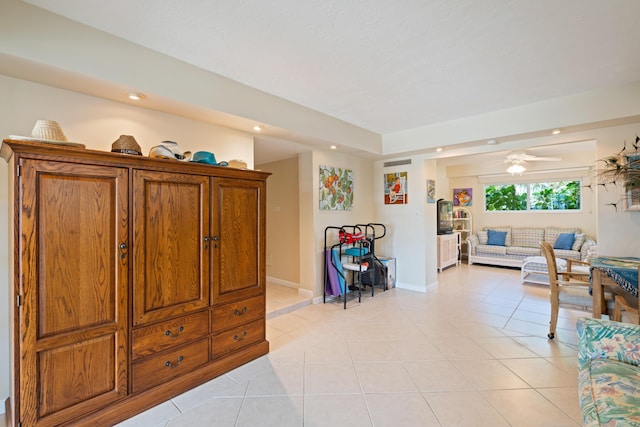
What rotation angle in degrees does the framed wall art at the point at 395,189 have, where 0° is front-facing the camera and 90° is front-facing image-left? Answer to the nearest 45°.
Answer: approximately 0°

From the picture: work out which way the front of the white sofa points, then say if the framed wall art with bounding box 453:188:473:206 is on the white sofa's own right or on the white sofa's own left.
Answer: on the white sofa's own right

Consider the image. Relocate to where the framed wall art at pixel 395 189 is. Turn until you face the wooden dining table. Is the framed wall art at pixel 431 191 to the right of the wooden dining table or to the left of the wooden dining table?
left

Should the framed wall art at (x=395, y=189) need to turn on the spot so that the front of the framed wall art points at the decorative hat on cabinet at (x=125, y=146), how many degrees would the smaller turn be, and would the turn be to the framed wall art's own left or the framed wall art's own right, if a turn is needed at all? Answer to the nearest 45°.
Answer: approximately 45° to the framed wall art's own right

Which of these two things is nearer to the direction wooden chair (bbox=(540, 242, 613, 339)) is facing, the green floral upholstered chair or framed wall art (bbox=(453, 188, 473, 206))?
the green floral upholstered chair

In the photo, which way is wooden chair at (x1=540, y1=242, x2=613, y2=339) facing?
to the viewer's right

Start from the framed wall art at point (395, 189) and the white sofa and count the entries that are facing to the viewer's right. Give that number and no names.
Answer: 0

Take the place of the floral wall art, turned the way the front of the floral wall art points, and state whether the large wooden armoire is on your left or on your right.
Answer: on your right

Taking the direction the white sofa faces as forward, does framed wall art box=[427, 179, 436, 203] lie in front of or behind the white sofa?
in front

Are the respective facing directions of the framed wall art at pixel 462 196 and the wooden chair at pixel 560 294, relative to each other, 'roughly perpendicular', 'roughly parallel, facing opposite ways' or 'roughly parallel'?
roughly perpendicular

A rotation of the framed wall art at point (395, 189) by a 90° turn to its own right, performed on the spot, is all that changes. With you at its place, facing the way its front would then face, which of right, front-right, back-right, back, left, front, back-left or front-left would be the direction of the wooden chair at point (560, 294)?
back-left

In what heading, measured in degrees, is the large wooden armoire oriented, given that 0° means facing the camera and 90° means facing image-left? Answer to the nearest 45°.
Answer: approximately 315°

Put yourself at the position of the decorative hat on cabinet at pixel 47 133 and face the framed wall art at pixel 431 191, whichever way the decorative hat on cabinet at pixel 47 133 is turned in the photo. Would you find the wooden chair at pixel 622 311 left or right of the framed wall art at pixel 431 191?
right
